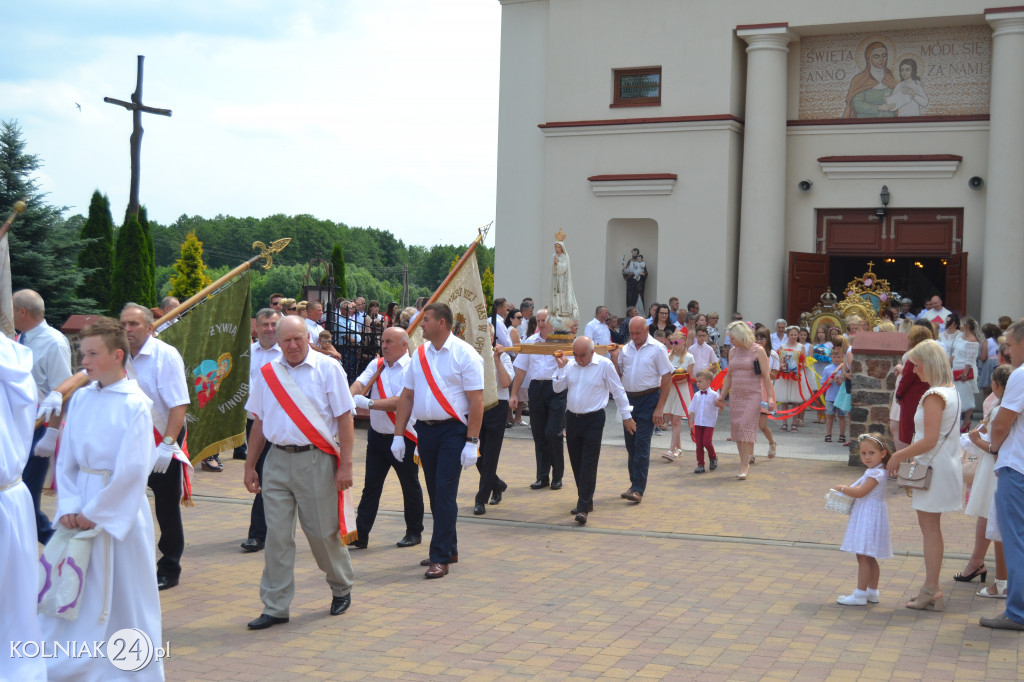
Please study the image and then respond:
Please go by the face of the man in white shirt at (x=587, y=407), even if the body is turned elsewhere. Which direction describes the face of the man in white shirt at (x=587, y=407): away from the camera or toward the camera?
toward the camera

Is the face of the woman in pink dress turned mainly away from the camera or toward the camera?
toward the camera

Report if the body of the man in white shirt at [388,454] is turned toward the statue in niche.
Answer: no

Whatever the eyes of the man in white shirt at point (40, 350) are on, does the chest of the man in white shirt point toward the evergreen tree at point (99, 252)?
no

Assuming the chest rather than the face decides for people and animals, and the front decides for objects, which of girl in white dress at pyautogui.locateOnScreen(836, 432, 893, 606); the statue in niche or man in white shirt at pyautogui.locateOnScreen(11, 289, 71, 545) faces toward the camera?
the statue in niche

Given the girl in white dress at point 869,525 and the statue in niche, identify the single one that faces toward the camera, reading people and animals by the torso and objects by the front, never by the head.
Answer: the statue in niche

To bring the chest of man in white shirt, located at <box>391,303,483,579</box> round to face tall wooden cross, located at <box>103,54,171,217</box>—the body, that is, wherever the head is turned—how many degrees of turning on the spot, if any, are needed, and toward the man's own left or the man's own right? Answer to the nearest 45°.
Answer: approximately 135° to the man's own right

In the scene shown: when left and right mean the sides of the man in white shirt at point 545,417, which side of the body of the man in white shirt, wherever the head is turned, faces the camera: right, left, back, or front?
front

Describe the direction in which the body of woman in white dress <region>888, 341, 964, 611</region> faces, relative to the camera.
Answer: to the viewer's left

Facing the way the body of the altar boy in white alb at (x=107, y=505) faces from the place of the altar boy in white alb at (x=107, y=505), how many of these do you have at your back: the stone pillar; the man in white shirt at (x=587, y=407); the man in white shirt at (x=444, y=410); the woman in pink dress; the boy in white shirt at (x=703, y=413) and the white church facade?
6

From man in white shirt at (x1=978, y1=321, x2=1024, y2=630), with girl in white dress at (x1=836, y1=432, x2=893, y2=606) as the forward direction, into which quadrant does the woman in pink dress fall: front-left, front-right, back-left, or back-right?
front-right

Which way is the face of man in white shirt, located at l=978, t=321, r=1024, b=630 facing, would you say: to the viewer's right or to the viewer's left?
to the viewer's left

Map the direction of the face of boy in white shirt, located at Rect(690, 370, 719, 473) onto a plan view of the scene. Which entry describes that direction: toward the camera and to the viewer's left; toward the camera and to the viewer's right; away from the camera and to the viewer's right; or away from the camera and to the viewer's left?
toward the camera and to the viewer's left

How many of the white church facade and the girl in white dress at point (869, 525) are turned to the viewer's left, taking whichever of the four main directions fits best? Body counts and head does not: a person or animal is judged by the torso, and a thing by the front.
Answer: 1

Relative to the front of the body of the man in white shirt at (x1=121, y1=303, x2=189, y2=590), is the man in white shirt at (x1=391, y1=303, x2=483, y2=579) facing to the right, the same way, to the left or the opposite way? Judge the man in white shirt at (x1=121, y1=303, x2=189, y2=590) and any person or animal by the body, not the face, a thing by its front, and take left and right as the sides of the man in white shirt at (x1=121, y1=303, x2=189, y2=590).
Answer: the same way

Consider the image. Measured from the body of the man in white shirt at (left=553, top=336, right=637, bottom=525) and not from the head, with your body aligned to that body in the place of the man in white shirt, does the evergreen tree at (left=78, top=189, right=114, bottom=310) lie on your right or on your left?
on your right

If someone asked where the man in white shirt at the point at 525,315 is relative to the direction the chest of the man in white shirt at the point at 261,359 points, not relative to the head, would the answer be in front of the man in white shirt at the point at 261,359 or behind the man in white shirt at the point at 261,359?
behind

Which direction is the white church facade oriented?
toward the camera
